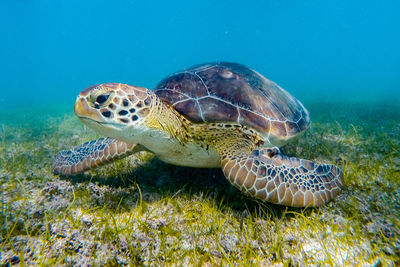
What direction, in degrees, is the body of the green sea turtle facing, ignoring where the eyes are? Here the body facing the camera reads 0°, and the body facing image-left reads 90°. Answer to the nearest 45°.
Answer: approximately 45°
